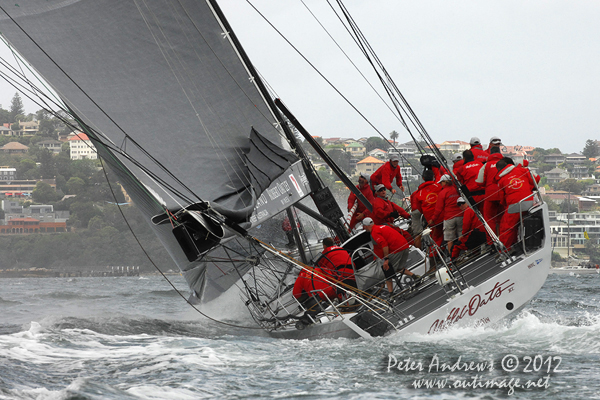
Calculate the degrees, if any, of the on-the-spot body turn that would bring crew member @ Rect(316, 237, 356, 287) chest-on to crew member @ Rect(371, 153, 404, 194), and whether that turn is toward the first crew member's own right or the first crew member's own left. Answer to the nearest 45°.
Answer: approximately 45° to the first crew member's own right

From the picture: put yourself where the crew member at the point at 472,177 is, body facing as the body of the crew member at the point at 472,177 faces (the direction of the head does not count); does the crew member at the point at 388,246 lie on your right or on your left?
on your left

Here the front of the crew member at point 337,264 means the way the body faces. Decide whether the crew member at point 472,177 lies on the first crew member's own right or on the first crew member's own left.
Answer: on the first crew member's own right

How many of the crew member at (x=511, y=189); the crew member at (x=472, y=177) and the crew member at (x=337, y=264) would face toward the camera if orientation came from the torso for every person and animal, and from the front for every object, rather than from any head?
0
